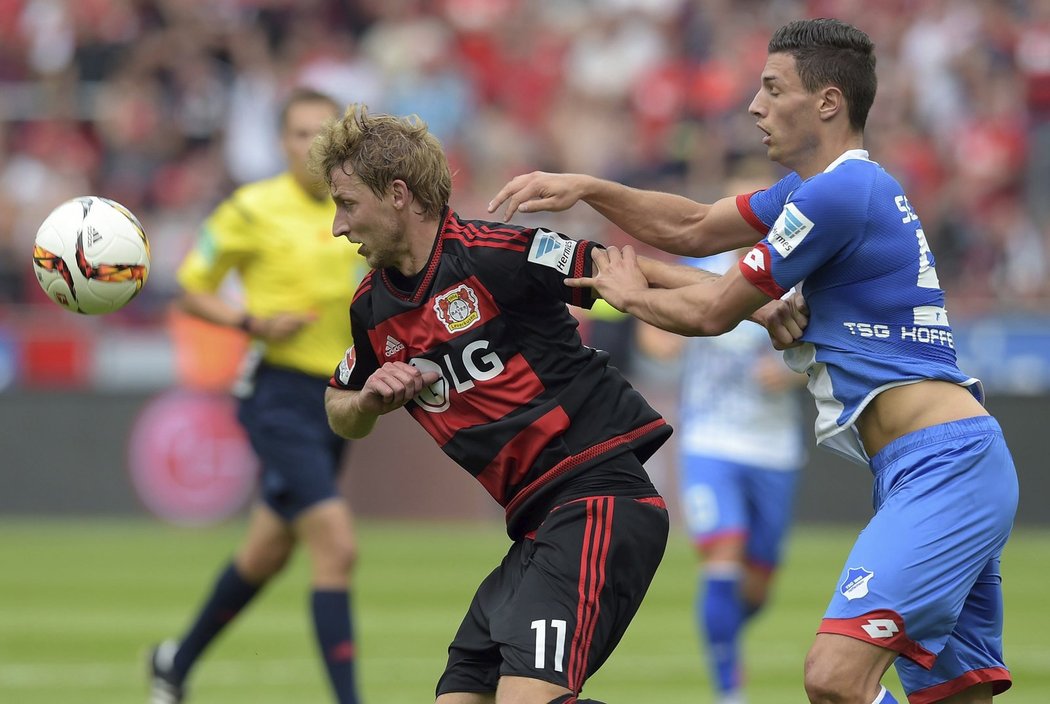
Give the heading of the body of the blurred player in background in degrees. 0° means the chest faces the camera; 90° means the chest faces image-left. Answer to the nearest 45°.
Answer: approximately 0°

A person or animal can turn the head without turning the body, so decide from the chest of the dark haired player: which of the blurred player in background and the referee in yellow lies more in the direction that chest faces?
the referee in yellow

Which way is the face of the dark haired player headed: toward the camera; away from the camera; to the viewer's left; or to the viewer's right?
to the viewer's left

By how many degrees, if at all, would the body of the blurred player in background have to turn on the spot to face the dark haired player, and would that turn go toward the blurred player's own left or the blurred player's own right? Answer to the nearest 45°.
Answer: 0° — they already face them

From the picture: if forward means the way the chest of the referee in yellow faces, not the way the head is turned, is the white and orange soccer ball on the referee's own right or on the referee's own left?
on the referee's own right

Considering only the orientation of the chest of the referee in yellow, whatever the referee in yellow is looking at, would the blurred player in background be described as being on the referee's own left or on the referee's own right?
on the referee's own left

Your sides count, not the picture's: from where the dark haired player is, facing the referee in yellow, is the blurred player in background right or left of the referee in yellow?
right

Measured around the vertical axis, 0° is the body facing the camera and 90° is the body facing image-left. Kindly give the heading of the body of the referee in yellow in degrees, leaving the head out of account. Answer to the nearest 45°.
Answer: approximately 315°

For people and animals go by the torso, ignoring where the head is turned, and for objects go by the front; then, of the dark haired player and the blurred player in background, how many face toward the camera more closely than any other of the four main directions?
1

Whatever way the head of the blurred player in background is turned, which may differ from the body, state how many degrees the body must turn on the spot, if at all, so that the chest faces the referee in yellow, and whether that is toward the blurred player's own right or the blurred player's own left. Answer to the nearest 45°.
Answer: approximately 45° to the blurred player's own right

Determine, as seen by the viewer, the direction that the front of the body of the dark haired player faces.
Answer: to the viewer's left

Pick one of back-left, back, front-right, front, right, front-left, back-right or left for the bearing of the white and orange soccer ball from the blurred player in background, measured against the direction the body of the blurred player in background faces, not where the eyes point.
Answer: front-right
